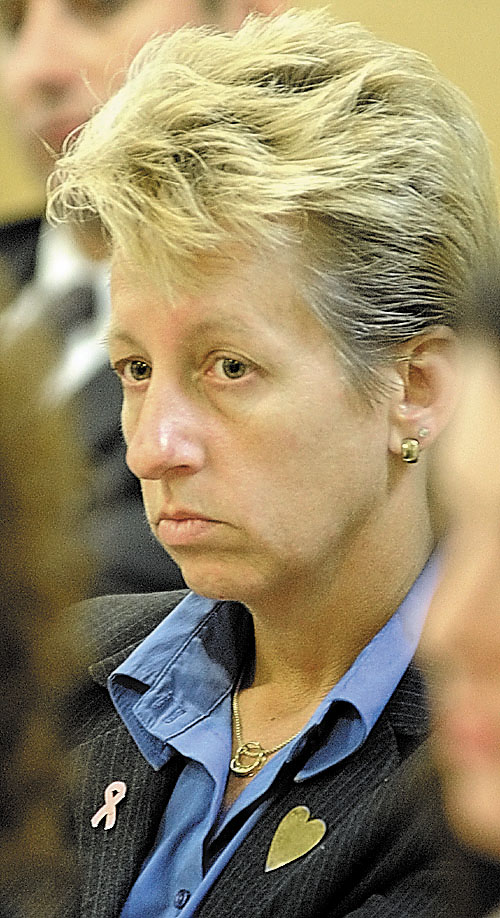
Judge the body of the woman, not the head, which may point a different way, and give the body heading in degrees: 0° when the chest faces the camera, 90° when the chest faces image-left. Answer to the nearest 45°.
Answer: approximately 45°

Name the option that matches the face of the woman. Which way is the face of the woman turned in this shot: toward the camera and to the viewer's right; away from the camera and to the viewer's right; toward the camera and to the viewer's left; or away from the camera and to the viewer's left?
toward the camera and to the viewer's left
